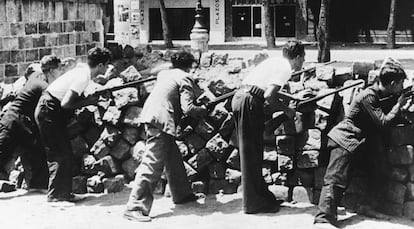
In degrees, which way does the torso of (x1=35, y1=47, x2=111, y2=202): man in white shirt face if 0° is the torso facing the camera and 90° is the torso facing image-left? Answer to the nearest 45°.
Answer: approximately 270°

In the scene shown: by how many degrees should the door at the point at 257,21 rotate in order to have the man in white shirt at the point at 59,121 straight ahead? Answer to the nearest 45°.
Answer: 0° — it already faces them

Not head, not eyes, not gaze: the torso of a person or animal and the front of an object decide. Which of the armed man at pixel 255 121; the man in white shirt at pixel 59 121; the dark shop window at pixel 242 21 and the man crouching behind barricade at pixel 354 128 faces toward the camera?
the dark shop window

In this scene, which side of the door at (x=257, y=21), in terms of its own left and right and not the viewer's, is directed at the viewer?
front

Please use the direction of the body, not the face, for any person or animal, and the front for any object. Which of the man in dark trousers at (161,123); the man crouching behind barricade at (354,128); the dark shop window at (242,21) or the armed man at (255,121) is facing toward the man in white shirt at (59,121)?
the dark shop window

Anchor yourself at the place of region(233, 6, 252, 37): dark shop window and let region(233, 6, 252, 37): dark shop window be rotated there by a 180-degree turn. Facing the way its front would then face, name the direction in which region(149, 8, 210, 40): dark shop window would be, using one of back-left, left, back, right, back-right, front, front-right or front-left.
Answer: left

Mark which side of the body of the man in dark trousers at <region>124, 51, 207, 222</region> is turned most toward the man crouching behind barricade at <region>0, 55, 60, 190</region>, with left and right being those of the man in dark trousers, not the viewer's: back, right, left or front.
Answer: left

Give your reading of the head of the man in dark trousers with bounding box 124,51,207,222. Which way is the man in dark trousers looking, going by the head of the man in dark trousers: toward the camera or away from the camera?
away from the camera
